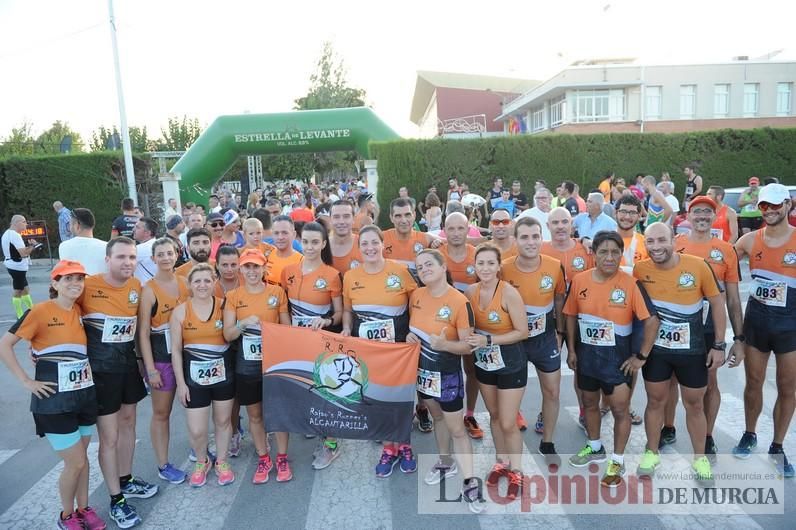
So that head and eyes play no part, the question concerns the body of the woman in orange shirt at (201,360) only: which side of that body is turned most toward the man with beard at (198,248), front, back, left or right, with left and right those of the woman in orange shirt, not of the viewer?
back

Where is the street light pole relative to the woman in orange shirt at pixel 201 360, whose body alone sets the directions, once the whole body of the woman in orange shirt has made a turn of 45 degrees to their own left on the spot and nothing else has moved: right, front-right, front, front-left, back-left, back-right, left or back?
back-left

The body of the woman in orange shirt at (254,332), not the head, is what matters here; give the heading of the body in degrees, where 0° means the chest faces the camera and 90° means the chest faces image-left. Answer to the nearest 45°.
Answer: approximately 0°

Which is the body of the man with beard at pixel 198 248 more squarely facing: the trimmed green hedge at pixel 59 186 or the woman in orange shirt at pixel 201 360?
the woman in orange shirt

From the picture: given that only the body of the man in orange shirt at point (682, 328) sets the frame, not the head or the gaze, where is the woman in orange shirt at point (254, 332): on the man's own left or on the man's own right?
on the man's own right

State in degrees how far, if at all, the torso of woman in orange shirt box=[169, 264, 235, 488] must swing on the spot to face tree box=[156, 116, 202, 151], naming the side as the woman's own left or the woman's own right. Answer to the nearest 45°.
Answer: approximately 180°

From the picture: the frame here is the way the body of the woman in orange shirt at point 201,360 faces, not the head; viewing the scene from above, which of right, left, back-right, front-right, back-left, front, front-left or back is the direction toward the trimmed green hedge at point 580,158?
back-left

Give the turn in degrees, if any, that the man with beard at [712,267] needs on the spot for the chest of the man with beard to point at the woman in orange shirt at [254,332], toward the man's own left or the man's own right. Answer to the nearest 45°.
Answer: approximately 45° to the man's own right

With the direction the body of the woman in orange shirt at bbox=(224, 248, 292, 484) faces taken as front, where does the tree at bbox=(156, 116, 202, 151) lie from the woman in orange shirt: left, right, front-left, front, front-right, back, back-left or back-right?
back

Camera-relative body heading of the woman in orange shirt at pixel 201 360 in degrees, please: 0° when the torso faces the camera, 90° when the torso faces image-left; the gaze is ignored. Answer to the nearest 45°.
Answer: approximately 0°

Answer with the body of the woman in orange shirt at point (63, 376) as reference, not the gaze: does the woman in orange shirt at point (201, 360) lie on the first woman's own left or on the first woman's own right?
on the first woman's own left

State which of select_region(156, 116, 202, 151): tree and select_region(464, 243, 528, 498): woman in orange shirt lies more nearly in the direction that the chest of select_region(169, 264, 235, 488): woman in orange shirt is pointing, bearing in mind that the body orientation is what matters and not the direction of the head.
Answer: the woman in orange shirt

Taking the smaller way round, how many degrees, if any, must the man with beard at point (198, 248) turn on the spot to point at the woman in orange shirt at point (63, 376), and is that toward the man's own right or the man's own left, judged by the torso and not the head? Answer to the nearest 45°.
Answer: approximately 45° to the man's own right

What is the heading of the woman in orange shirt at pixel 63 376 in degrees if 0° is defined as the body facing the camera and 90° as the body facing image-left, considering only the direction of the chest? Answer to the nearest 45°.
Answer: approximately 315°
